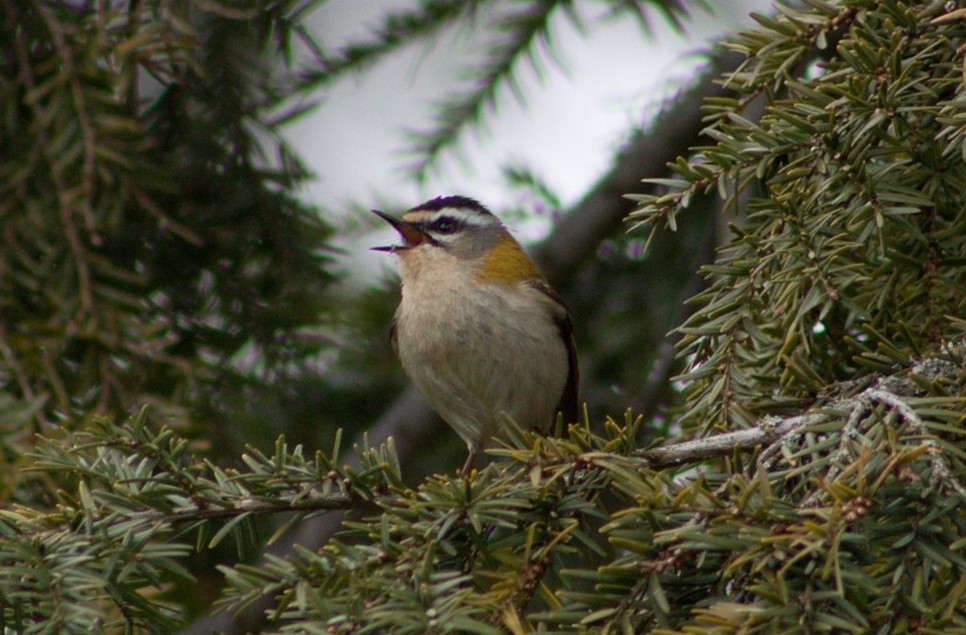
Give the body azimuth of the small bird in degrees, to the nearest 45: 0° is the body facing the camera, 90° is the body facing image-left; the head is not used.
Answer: approximately 45°
